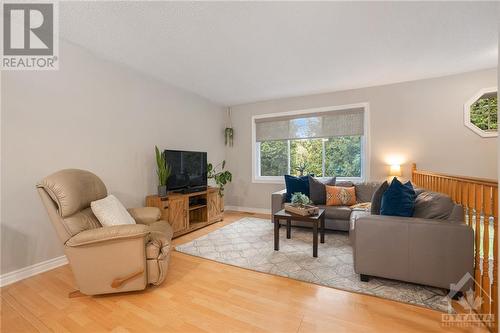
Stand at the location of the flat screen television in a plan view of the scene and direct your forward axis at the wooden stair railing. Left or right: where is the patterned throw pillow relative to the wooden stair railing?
left

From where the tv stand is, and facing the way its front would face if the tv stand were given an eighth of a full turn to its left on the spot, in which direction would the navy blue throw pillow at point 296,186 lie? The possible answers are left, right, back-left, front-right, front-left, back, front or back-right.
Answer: front

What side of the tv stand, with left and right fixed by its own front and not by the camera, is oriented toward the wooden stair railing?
front

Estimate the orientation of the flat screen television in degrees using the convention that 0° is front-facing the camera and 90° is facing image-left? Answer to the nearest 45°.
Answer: approximately 315°

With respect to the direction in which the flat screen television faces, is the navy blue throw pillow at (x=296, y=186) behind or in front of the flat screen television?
in front

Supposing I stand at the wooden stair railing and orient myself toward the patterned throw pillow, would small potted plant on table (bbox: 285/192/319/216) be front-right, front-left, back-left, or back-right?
front-left

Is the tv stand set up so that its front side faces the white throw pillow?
no

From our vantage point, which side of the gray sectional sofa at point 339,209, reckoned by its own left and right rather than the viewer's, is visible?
front

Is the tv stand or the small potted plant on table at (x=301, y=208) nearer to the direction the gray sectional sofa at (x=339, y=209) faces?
the small potted plant on table

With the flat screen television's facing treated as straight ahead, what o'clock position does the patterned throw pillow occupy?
The patterned throw pillow is roughly at 11 o'clock from the flat screen television.

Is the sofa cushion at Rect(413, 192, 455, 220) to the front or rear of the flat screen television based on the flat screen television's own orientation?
to the front

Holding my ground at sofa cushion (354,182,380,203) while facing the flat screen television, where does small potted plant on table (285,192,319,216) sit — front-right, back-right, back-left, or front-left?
front-left

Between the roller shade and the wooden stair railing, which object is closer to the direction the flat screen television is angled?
the wooden stair railing

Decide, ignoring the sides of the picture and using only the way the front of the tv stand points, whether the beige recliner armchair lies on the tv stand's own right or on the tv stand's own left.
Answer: on the tv stand's own right

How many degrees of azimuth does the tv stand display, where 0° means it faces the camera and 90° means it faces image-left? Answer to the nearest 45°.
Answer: approximately 315°

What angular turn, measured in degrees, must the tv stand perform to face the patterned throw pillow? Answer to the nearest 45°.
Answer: approximately 45° to its left

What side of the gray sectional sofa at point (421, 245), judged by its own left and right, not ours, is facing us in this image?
left

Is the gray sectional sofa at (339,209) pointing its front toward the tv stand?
no
